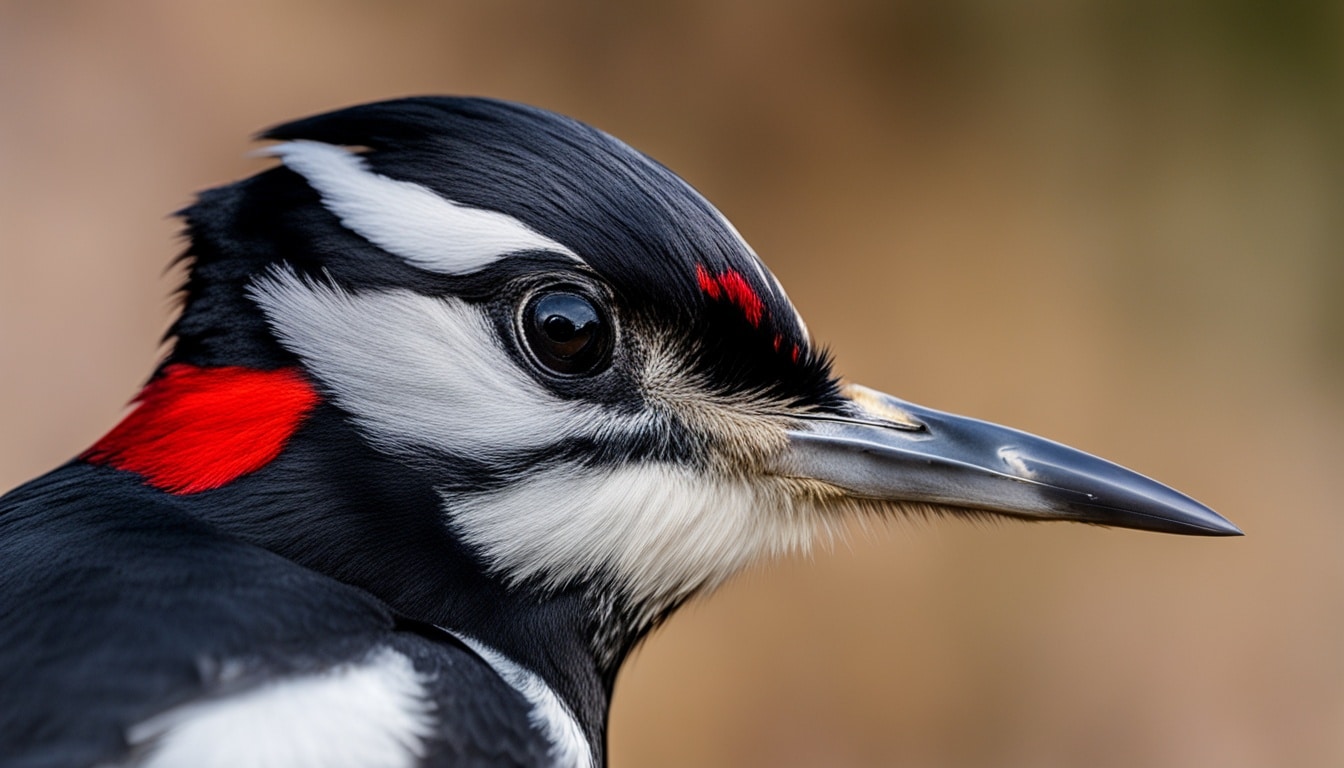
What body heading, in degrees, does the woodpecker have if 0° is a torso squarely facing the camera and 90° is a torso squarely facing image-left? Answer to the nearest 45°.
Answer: approximately 270°
